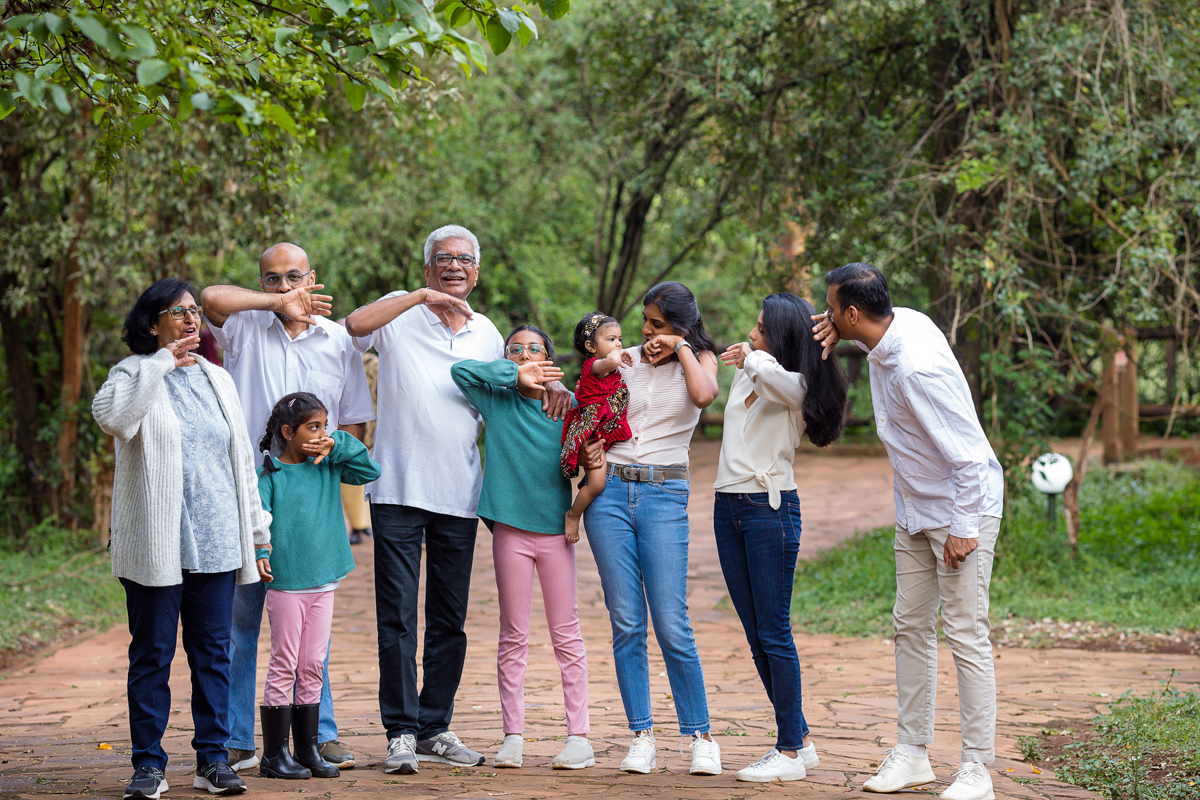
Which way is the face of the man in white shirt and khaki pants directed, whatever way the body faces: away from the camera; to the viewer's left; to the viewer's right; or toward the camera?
to the viewer's left

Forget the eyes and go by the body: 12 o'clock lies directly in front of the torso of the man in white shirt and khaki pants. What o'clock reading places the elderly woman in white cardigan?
The elderly woman in white cardigan is roughly at 1 o'clock from the man in white shirt and khaki pants.

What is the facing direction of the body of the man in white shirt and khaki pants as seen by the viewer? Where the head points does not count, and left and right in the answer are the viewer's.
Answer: facing the viewer and to the left of the viewer

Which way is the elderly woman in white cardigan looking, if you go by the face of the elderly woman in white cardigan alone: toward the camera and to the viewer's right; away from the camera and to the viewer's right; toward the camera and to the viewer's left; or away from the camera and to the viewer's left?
toward the camera and to the viewer's right
